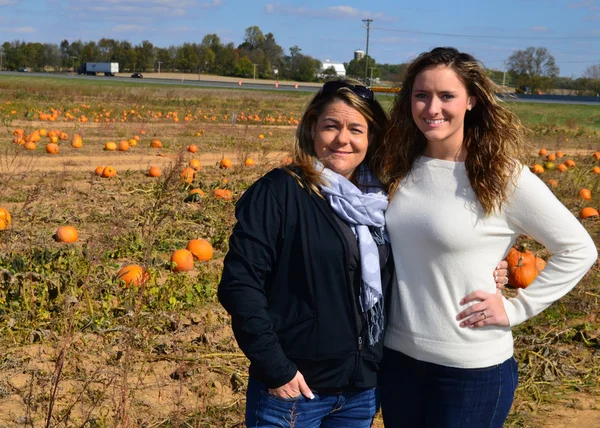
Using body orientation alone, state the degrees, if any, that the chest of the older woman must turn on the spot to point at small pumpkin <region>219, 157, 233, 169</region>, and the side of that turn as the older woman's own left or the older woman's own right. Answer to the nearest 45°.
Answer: approximately 135° to the older woman's own left

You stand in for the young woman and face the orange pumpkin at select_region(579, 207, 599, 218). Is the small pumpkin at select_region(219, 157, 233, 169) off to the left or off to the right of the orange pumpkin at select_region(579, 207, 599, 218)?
left

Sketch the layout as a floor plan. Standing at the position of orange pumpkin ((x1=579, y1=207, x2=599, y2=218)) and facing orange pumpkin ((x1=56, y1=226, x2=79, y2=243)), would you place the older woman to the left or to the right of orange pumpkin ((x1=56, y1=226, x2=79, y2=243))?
left

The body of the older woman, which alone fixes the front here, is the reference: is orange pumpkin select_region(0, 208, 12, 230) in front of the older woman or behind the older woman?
behind

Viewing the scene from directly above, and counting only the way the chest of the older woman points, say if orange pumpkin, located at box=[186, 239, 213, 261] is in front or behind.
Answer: behind

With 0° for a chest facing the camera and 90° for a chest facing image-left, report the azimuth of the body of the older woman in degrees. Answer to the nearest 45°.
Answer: approximately 315°
